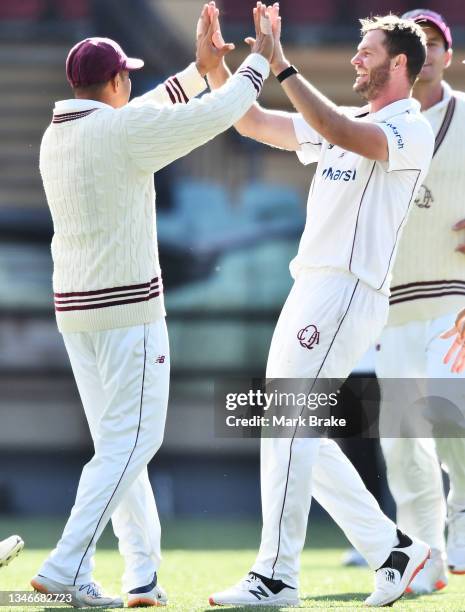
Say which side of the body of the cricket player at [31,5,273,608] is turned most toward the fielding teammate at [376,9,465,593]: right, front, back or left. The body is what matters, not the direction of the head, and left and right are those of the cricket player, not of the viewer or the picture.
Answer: front

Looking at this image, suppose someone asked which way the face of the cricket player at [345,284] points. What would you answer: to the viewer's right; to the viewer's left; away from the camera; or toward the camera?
to the viewer's left

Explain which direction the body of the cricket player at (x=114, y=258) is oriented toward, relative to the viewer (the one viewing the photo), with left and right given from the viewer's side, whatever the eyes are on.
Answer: facing away from the viewer and to the right of the viewer

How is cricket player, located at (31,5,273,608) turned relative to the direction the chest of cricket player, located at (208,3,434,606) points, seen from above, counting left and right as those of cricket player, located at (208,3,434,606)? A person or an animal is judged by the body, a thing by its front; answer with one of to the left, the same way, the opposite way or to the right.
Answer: the opposite way

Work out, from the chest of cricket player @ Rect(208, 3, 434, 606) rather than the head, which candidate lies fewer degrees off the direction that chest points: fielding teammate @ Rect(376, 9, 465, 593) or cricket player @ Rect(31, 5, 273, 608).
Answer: the cricket player

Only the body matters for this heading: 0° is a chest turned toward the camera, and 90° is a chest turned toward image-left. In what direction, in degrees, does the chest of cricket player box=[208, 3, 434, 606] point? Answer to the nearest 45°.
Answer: approximately 45°

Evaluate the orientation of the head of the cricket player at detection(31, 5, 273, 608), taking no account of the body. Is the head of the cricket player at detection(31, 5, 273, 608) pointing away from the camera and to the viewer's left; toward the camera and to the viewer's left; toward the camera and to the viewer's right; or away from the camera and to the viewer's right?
away from the camera and to the viewer's right
